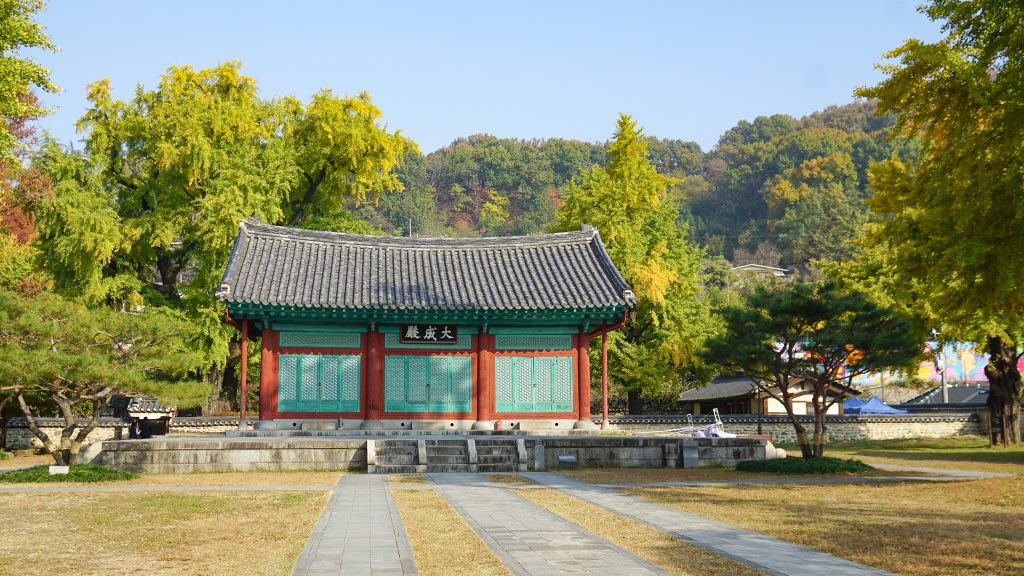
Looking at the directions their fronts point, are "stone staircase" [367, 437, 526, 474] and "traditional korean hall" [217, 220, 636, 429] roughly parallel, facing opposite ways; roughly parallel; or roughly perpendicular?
roughly parallel

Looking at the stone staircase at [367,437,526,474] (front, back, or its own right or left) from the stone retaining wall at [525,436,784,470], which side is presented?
left

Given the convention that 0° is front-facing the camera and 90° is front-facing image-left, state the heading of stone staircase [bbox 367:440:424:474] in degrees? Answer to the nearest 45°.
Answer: approximately 0°

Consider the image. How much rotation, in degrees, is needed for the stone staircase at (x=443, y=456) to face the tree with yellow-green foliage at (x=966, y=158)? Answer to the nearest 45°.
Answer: approximately 135° to its left

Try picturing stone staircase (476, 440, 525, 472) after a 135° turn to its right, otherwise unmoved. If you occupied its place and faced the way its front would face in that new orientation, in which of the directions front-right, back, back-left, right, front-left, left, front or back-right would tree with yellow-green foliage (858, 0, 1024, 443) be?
right

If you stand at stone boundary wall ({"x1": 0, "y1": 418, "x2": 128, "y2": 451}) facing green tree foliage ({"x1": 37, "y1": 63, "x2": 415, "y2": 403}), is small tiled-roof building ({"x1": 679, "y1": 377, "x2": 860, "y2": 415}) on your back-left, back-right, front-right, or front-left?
front-right

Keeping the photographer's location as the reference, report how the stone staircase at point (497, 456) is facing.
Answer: facing the viewer

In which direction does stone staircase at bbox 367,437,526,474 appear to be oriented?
toward the camera

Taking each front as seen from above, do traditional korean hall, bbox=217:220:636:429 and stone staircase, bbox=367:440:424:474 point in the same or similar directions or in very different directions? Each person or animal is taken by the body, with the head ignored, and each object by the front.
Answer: same or similar directions

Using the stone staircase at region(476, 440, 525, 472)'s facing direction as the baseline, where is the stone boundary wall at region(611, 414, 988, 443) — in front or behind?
behind

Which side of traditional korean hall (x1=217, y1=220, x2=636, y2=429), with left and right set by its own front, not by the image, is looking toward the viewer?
front

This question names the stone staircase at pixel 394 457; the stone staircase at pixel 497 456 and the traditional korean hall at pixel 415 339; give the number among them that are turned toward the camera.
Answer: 3

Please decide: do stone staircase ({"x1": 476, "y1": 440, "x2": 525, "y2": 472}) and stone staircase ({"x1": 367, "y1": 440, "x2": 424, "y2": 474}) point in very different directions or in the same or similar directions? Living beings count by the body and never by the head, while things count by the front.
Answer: same or similar directions

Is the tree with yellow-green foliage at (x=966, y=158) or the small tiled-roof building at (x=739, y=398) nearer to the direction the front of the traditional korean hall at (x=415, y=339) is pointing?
the tree with yellow-green foliage
